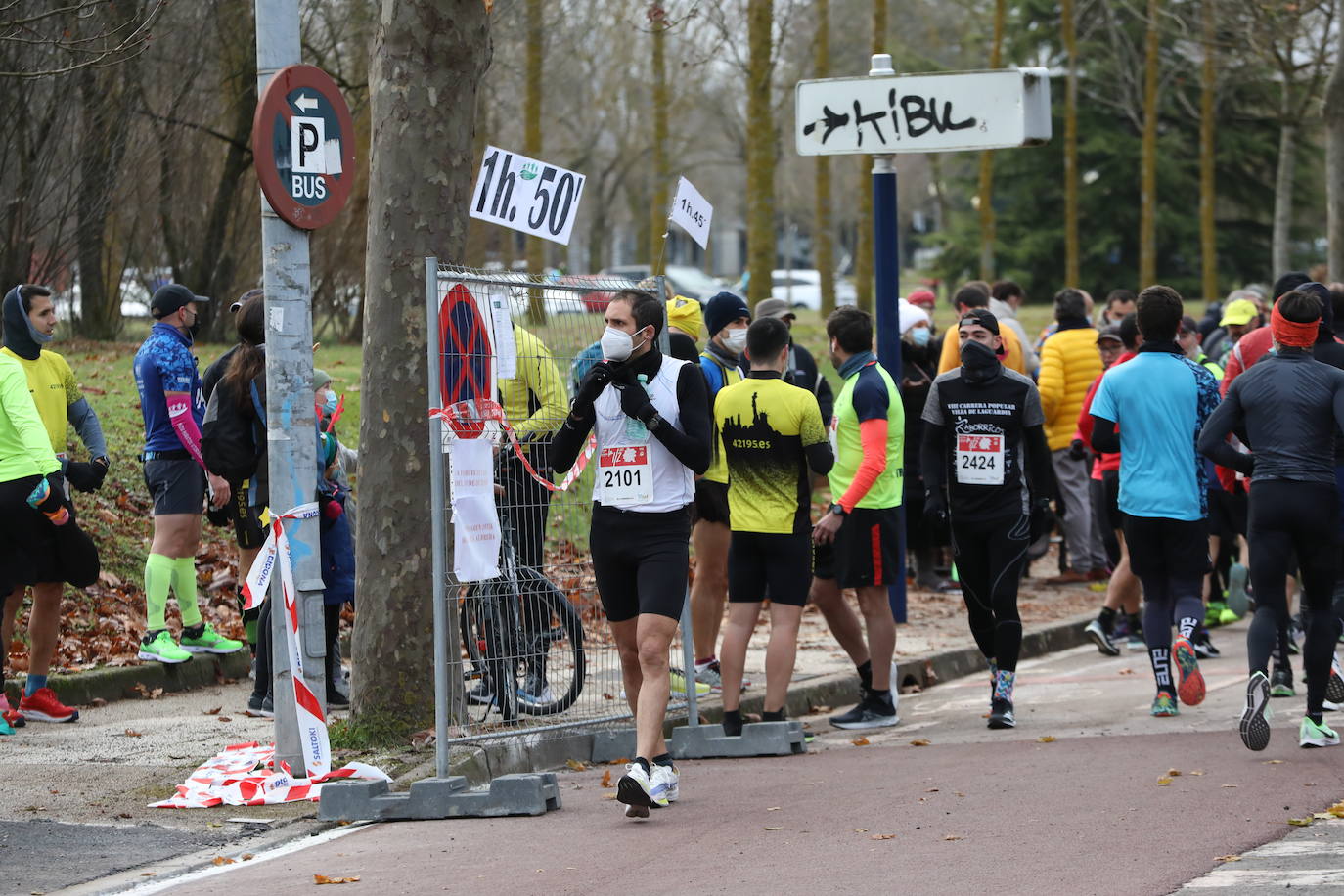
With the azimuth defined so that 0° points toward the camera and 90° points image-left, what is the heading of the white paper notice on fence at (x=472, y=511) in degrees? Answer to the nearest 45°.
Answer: approximately 0°

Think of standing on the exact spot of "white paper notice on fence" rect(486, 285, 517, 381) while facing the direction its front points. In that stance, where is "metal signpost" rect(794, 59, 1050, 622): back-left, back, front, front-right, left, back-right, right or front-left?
back-left

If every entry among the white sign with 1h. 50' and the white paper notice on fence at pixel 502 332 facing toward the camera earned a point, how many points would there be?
2

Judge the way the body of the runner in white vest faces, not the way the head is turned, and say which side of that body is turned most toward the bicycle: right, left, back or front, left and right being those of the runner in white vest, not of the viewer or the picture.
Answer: right

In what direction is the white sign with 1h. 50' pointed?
toward the camera

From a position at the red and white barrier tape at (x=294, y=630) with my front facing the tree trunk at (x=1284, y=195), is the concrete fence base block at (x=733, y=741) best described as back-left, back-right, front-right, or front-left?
front-right

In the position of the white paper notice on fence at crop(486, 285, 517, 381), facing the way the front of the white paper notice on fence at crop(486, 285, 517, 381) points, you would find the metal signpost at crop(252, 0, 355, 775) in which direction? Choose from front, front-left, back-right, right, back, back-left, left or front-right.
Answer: right

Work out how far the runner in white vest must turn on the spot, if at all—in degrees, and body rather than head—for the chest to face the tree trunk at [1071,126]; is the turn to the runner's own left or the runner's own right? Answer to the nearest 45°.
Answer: approximately 135° to the runner's own right

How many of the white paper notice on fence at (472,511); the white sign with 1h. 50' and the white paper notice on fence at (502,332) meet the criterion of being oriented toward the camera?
3

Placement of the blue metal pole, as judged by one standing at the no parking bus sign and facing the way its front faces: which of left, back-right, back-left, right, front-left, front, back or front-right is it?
left

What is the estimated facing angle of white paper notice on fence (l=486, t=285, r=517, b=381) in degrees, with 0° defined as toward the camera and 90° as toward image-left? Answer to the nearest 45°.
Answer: approximately 0°

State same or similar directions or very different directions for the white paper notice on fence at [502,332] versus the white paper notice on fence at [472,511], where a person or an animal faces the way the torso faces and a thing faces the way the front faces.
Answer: same or similar directions
